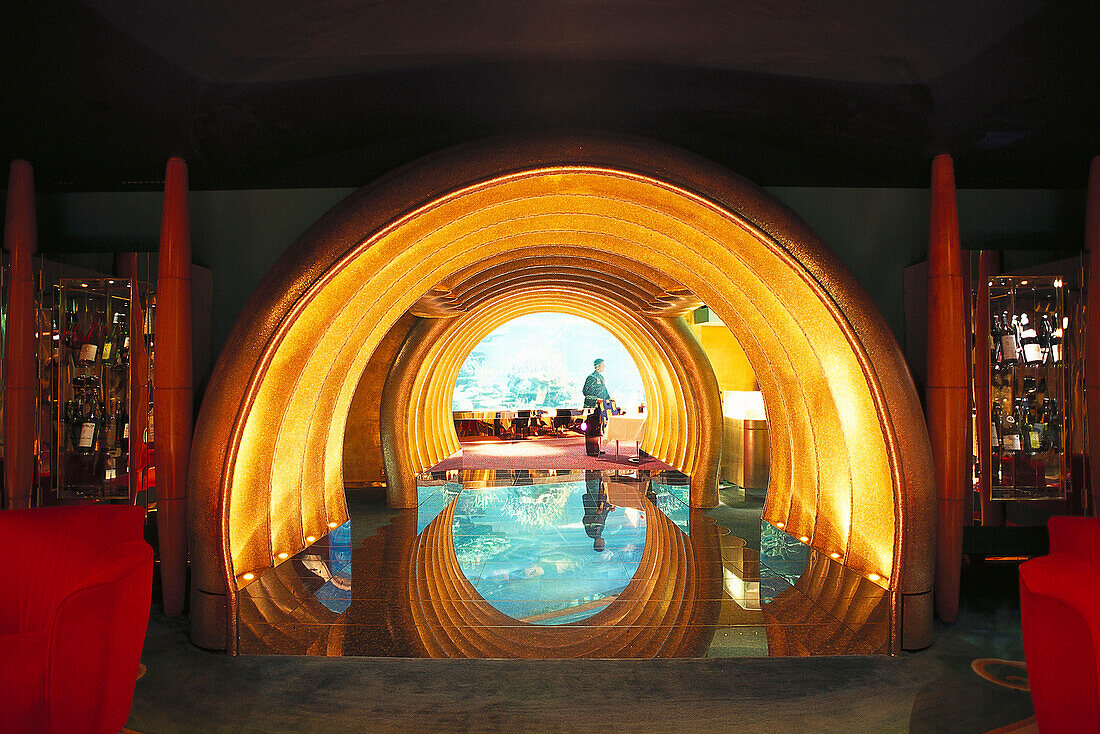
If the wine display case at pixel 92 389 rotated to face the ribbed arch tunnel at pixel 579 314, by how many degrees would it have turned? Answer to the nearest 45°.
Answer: approximately 90° to its left

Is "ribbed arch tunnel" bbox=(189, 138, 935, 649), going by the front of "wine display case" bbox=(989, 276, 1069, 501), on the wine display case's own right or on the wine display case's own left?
on the wine display case's own right

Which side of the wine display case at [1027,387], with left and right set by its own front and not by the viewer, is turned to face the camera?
front

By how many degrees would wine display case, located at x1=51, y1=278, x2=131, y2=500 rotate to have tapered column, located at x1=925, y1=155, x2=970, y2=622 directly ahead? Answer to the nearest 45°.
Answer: approximately 45° to its left

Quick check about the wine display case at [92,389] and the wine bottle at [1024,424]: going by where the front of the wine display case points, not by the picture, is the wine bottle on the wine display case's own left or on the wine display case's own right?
on the wine display case's own left

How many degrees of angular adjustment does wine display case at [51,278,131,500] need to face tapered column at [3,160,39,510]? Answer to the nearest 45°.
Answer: approximately 90° to its right

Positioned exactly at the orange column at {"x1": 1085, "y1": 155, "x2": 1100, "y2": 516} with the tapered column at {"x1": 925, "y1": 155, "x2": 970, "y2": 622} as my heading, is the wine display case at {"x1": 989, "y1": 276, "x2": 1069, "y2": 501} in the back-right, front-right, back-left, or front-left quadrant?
front-right

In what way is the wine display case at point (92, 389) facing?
toward the camera

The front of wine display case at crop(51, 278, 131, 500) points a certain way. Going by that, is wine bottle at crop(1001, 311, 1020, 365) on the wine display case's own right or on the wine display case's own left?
on the wine display case's own left

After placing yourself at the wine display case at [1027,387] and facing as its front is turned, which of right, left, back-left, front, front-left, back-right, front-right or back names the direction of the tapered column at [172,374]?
front-right

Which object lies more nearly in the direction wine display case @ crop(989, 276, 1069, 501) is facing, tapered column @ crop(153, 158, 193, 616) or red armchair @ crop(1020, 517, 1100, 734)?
the red armchair
